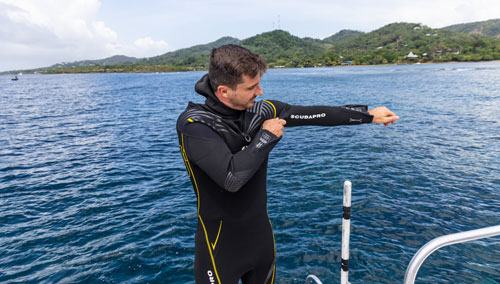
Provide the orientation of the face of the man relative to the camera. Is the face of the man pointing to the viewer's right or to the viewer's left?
to the viewer's right

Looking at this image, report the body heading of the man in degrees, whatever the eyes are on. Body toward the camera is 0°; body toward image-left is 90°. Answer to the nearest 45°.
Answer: approximately 315°

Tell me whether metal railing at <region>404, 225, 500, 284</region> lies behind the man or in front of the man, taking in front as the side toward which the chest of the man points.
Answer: in front
